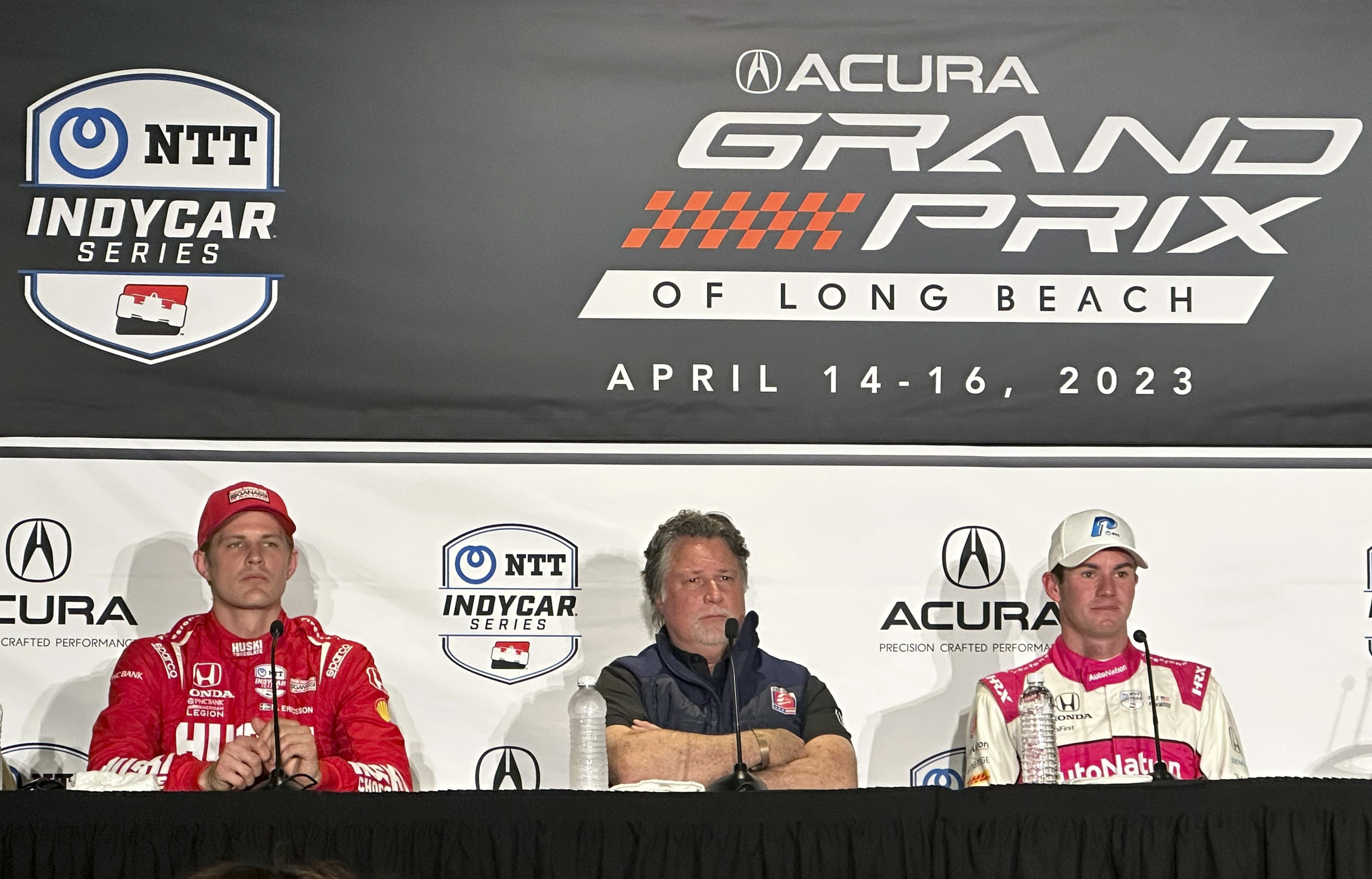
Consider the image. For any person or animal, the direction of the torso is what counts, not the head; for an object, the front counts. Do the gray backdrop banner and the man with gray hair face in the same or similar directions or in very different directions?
same or similar directions

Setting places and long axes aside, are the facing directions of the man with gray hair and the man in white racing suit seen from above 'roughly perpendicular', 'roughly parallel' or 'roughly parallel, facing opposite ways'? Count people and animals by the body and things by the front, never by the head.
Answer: roughly parallel

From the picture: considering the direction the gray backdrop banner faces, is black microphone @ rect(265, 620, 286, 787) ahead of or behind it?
ahead

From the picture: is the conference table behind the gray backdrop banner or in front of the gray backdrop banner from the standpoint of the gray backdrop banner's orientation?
in front

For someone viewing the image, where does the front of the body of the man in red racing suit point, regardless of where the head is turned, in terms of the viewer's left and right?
facing the viewer

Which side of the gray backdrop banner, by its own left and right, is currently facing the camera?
front

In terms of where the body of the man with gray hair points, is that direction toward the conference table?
yes

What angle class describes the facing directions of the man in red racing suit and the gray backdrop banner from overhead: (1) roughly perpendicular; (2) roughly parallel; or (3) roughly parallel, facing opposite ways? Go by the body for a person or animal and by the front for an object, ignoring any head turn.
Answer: roughly parallel
